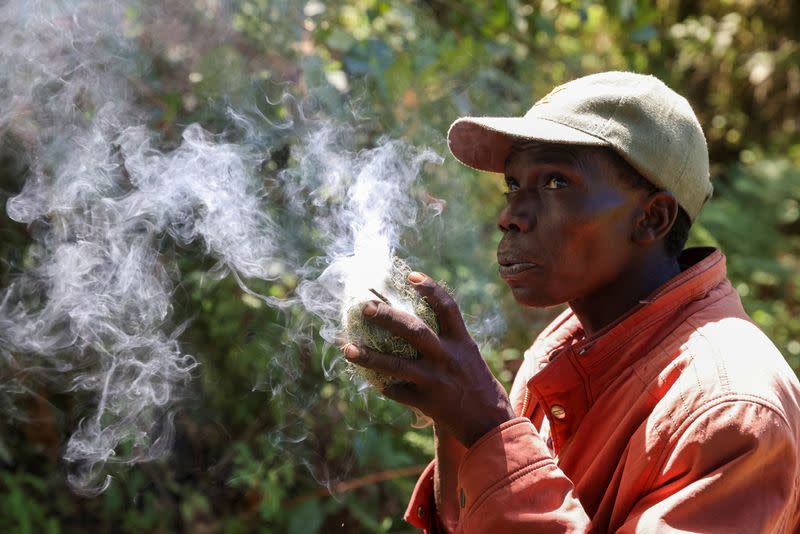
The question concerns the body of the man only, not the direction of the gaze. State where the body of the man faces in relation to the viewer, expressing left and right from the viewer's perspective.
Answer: facing the viewer and to the left of the viewer
